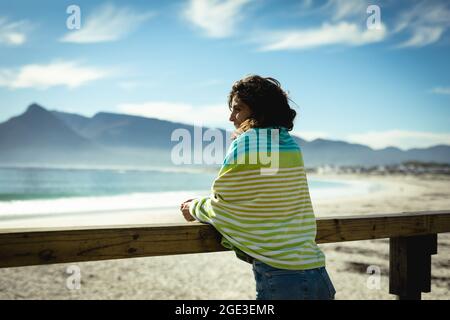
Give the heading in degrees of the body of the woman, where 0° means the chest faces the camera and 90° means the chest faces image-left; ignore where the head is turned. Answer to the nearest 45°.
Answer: approximately 135°

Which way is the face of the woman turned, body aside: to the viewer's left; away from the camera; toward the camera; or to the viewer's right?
to the viewer's left
